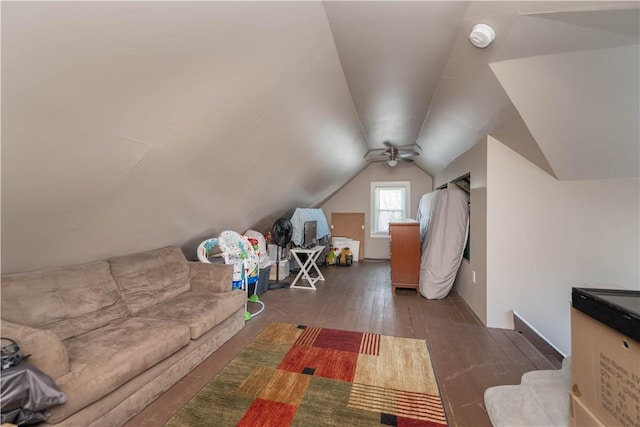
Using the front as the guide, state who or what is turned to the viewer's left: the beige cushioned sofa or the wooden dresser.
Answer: the wooden dresser

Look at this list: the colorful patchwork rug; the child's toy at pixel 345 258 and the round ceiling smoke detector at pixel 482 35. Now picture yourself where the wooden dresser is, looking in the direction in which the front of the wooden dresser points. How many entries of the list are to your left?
2

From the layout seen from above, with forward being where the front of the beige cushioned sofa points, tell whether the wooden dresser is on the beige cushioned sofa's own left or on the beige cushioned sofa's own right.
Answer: on the beige cushioned sofa's own left

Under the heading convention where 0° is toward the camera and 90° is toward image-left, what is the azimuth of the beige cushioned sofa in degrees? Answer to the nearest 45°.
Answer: approximately 315°

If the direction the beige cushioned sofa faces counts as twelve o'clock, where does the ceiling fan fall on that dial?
The ceiling fan is roughly at 10 o'clock from the beige cushioned sofa.

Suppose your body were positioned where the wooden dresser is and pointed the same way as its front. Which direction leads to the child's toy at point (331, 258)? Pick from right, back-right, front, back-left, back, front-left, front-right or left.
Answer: front-right

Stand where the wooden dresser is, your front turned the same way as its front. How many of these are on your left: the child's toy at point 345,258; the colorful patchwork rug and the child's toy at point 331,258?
1

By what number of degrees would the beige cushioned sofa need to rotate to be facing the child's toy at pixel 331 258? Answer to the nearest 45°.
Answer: approximately 90° to its left

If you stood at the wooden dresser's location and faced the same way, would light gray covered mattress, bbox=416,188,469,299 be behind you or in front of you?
behind

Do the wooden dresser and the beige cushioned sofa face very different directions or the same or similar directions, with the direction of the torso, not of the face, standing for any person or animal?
very different directions

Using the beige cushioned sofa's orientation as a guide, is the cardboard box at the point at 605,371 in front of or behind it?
in front

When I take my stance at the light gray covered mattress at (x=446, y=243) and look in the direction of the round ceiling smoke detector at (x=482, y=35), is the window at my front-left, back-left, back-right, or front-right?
back-right

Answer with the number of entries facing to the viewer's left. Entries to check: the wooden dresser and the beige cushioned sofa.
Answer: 1

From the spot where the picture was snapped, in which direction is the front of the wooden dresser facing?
facing to the left of the viewer

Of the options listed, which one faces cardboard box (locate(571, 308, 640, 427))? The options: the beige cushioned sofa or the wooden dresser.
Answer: the beige cushioned sofa

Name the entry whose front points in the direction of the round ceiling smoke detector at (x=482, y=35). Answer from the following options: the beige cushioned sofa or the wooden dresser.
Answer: the beige cushioned sofa

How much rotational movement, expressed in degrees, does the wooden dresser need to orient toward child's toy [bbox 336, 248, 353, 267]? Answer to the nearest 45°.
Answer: approximately 45° to its right
